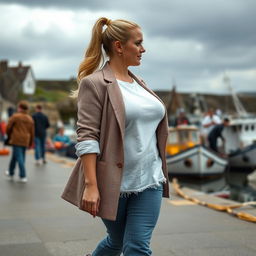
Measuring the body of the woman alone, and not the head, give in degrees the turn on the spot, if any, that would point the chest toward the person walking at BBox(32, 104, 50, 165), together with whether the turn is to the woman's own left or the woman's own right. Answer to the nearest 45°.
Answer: approximately 135° to the woman's own left

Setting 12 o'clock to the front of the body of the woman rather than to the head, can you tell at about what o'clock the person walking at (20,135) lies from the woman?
The person walking is roughly at 7 o'clock from the woman.

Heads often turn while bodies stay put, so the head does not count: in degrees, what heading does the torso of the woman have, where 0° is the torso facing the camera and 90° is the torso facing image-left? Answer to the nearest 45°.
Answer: approximately 315°

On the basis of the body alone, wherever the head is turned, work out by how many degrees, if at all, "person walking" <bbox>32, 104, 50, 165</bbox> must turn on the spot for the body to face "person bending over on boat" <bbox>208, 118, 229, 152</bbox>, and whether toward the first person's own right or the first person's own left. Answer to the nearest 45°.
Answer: approximately 45° to the first person's own right

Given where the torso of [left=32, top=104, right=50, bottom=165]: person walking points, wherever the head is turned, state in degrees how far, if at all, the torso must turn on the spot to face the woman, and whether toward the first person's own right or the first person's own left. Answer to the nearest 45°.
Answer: approximately 180°

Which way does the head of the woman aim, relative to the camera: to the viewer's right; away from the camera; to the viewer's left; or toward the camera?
to the viewer's right

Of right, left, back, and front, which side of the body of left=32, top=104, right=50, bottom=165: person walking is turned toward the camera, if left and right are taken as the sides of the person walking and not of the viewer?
back

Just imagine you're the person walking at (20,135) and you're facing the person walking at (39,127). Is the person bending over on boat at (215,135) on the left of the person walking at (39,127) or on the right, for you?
right

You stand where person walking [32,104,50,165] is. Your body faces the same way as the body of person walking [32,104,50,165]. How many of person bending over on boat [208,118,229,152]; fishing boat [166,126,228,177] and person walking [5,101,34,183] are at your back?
1
